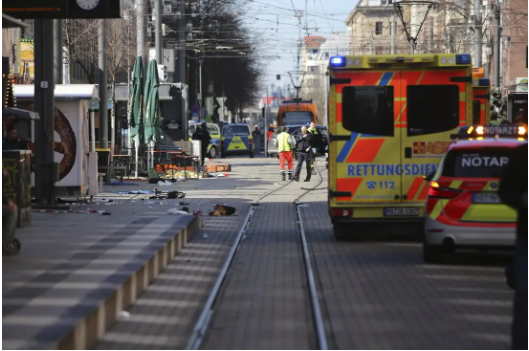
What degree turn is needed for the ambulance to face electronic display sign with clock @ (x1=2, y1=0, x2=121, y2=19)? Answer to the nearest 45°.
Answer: approximately 135° to its left

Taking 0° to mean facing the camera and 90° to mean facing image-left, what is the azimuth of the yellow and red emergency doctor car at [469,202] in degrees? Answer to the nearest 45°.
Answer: approximately 180°

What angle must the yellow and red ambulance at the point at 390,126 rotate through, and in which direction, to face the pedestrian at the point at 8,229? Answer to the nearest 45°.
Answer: approximately 135° to its left

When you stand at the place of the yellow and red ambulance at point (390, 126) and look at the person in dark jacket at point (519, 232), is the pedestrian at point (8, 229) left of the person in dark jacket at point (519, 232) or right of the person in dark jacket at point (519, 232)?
right

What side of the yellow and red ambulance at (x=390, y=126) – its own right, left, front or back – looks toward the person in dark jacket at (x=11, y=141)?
left

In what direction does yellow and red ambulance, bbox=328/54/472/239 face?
away from the camera

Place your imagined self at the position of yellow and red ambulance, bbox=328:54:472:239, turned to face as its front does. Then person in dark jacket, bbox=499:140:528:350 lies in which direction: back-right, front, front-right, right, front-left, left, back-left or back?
back

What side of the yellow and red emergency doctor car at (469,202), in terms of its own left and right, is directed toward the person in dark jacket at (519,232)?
back

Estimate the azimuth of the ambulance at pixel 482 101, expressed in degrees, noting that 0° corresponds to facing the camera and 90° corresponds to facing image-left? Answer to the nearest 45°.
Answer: approximately 180°
